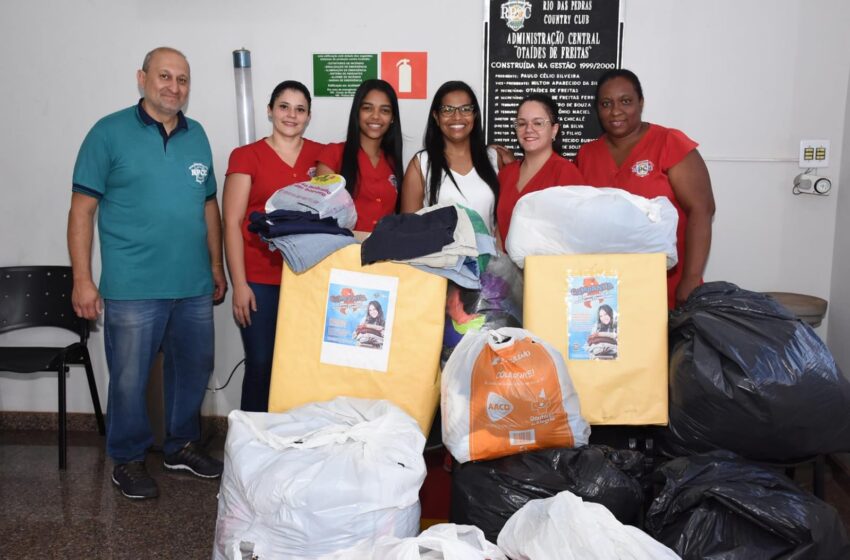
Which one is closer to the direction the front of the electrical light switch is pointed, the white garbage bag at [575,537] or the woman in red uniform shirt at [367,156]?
the white garbage bag

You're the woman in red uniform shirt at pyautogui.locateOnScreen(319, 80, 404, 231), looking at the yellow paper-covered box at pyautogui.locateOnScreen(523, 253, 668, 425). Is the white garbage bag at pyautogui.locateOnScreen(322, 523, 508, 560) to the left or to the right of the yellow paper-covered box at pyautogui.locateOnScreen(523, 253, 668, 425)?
right

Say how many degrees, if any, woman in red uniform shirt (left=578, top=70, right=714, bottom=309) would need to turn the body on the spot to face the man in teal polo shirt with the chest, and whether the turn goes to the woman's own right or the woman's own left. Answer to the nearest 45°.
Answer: approximately 45° to the woman's own right

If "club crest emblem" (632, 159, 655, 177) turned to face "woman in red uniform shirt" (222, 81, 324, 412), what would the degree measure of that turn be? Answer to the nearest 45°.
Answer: approximately 90° to its right

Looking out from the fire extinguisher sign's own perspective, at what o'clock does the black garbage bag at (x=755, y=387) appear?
The black garbage bag is roughly at 11 o'clock from the fire extinguisher sign.

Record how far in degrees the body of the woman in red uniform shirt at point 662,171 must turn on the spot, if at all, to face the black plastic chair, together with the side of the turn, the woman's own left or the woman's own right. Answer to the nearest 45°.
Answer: approximately 45° to the woman's own right

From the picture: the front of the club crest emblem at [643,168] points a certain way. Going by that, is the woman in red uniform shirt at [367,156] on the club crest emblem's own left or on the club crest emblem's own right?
on the club crest emblem's own right
